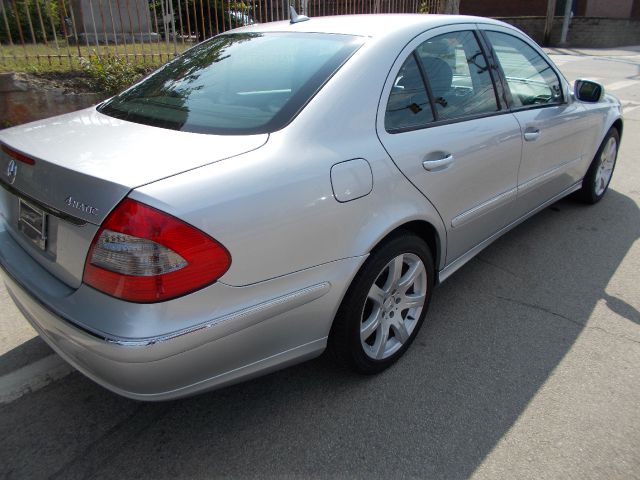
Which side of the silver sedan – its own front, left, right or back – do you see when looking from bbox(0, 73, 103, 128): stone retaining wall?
left

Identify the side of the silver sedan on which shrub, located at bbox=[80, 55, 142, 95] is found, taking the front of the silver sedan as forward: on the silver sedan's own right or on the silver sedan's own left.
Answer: on the silver sedan's own left

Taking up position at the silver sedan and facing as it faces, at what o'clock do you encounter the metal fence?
The metal fence is roughly at 10 o'clock from the silver sedan.

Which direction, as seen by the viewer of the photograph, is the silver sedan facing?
facing away from the viewer and to the right of the viewer

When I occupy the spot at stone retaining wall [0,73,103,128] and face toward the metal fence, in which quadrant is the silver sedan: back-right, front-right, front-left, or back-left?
back-right
